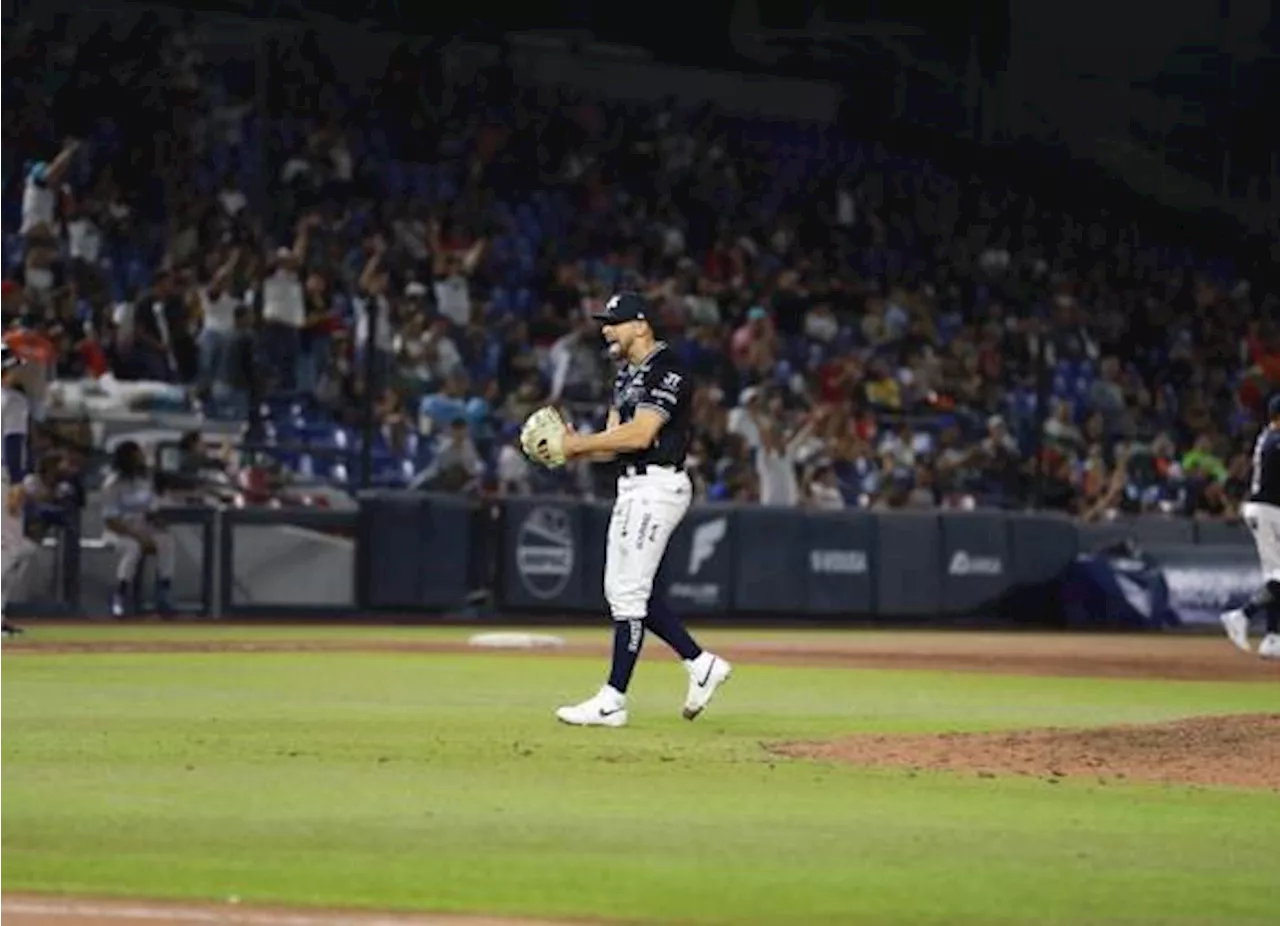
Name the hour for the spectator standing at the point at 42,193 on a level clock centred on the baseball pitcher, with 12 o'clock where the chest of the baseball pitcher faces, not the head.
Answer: The spectator standing is roughly at 2 o'clock from the baseball pitcher.

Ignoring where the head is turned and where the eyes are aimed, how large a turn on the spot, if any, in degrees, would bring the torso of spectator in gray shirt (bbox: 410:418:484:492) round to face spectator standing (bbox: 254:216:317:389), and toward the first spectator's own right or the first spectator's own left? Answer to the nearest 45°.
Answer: approximately 90° to the first spectator's own right

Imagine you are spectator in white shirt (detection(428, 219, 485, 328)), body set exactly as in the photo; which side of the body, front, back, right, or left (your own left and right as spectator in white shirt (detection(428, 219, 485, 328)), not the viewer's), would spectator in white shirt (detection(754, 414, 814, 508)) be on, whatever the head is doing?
left

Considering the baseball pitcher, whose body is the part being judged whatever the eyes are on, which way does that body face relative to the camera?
to the viewer's left

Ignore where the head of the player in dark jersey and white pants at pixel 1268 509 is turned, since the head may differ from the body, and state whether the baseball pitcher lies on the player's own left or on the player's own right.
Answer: on the player's own right

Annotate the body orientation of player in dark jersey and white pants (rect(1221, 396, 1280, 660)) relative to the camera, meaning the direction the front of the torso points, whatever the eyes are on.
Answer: to the viewer's right

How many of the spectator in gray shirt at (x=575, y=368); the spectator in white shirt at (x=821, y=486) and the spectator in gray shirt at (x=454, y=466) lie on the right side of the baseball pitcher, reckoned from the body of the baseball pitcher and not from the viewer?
3

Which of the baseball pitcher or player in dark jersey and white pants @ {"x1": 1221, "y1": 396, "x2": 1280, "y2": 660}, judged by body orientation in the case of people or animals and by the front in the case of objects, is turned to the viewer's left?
the baseball pitcher
